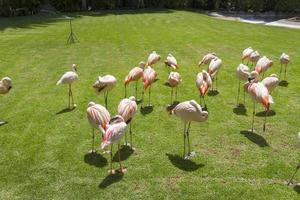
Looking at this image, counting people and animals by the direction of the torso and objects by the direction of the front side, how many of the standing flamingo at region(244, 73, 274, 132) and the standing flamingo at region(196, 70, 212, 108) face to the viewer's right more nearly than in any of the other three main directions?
0

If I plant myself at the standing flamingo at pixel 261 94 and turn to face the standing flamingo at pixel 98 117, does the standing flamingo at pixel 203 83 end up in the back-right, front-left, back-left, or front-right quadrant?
front-right

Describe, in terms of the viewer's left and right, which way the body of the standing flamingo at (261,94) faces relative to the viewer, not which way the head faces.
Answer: facing away from the viewer and to the left of the viewer

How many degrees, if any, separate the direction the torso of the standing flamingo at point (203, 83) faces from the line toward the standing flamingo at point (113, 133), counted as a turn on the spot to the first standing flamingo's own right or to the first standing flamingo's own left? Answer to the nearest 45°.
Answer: approximately 135° to the first standing flamingo's own left

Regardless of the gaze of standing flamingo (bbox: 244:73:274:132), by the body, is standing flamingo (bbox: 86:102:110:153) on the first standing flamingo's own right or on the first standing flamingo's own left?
on the first standing flamingo's own left

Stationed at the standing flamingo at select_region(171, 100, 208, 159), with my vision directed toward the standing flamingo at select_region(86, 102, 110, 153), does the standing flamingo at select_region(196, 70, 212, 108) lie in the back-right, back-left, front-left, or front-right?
back-right

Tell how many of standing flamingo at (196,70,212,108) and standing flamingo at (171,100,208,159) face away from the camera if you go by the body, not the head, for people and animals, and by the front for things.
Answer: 1

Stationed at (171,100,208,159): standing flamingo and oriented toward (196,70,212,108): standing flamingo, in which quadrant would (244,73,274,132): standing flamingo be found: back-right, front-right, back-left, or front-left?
front-right

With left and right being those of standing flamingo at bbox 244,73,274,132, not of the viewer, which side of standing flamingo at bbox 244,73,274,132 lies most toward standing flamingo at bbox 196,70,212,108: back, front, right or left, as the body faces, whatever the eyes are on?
front

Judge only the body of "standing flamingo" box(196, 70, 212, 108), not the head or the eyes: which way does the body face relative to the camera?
away from the camera
